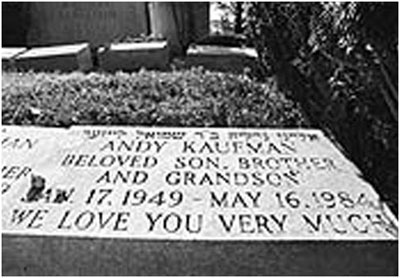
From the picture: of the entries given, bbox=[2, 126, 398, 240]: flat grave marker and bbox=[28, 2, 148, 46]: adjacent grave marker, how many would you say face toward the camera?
2

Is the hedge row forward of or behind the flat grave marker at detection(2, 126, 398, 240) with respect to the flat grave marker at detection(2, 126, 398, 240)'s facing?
behind

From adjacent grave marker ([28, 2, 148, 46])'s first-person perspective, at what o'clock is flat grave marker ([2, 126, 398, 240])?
The flat grave marker is roughly at 12 o'clock from the adjacent grave marker.

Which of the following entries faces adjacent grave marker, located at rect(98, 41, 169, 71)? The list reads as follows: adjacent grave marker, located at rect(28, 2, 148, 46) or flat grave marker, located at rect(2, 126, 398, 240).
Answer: adjacent grave marker, located at rect(28, 2, 148, 46)

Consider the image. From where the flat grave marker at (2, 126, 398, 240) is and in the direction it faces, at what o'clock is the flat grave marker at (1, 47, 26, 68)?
the flat grave marker at (1, 47, 26, 68) is roughly at 5 o'clock from the flat grave marker at (2, 126, 398, 240).

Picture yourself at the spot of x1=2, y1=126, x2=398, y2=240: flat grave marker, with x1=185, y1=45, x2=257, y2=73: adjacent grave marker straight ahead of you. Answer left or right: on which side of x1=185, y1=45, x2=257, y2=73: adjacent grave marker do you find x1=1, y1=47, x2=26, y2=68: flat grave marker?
left

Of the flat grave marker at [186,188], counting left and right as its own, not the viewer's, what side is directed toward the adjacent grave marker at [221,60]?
back

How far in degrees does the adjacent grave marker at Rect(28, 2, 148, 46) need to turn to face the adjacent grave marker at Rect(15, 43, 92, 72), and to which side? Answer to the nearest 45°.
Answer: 0° — it already faces it

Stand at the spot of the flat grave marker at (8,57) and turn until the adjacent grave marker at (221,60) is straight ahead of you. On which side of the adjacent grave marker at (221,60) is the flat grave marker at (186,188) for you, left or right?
right

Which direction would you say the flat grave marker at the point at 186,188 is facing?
toward the camera

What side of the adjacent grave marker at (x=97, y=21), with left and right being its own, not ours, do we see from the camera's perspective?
front

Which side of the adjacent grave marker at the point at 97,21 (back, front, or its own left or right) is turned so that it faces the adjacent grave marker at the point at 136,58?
front
